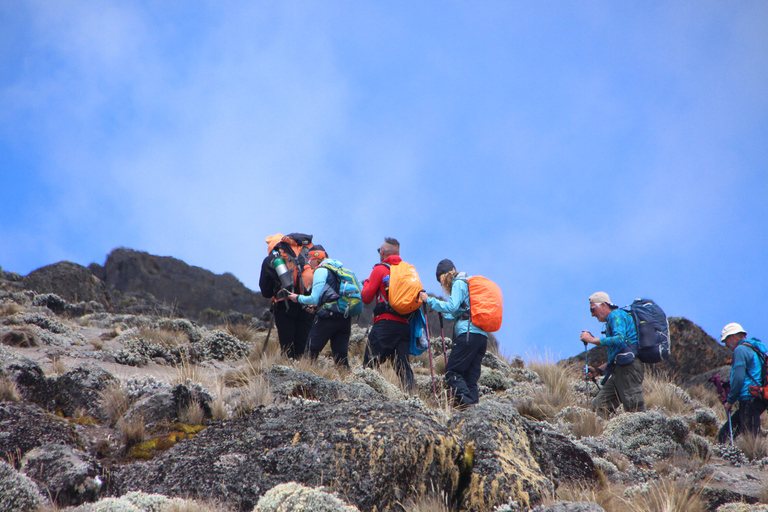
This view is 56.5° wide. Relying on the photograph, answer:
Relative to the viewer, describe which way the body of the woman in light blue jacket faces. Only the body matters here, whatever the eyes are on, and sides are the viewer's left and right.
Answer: facing to the left of the viewer

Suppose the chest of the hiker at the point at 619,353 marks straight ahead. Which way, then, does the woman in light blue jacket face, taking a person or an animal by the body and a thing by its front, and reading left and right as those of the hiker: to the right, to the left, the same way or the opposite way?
the same way

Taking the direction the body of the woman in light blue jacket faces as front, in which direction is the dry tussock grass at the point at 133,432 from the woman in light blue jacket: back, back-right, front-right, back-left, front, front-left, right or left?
front-left

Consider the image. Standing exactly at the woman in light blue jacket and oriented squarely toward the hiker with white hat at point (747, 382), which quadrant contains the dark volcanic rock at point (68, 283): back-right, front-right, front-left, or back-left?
back-left

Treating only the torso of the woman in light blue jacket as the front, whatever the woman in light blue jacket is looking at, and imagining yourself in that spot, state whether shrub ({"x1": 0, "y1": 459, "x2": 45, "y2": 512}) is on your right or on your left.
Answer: on your left

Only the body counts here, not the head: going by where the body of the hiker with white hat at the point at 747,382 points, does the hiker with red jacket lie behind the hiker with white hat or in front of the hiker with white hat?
in front

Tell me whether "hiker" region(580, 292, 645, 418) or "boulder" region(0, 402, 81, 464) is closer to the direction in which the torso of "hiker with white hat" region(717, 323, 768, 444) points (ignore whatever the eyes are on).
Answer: the hiker

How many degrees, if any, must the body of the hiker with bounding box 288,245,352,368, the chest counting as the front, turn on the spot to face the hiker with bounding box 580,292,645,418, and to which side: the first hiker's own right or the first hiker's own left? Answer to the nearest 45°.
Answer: approximately 180°

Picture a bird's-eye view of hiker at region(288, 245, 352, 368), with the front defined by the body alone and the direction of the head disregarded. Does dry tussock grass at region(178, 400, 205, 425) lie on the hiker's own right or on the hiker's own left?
on the hiker's own left

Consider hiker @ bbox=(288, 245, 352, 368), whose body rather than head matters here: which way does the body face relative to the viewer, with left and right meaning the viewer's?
facing to the left of the viewer

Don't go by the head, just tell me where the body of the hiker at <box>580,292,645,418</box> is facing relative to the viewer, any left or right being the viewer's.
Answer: facing to the left of the viewer

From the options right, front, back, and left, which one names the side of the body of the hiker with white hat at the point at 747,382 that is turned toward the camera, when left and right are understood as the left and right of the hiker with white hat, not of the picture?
left

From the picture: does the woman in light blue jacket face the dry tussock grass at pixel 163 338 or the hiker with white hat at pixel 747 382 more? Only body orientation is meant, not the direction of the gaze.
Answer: the dry tussock grass

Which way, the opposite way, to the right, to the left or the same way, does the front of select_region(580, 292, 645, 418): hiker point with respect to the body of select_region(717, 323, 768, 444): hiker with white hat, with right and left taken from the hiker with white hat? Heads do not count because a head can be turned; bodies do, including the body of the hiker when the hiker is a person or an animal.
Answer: the same way

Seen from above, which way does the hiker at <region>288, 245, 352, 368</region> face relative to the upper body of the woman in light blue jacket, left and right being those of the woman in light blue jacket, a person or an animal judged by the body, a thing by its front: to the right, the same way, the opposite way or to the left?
the same way
